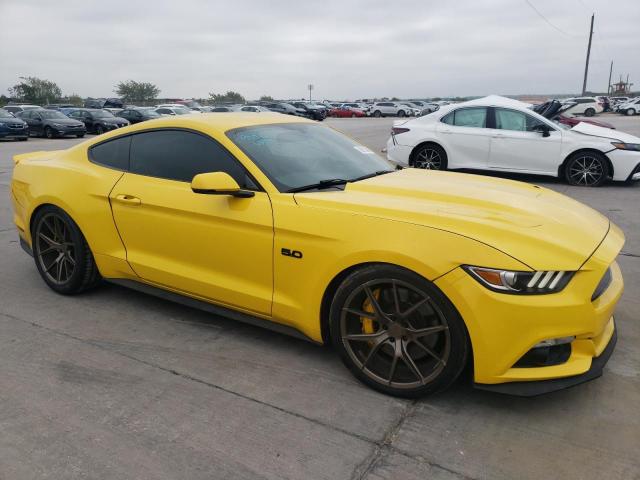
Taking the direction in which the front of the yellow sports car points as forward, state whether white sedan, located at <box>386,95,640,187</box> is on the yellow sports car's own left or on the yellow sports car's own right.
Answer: on the yellow sports car's own left

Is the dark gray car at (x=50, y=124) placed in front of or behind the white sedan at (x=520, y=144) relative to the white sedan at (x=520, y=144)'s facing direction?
behind

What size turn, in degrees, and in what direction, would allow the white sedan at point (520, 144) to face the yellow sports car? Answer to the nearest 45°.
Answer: approximately 90° to its right

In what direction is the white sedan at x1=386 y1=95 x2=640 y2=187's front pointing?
to the viewer's right

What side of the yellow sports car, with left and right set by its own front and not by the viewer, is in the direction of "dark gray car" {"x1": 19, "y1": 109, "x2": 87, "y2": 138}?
back
